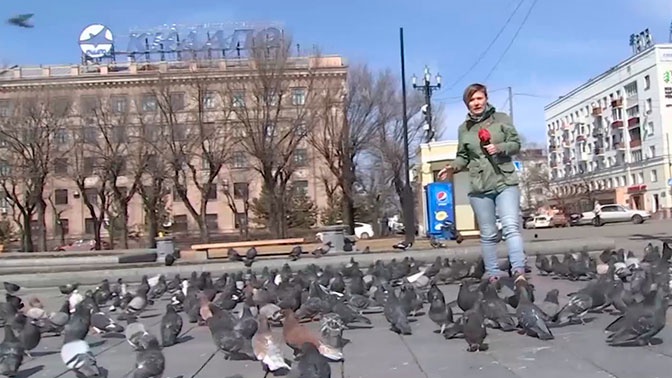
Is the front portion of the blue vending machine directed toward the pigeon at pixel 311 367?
yes

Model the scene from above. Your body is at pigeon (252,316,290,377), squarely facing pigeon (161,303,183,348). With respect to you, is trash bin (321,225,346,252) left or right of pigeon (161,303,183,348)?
right

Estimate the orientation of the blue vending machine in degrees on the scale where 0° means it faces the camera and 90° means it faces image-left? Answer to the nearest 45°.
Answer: approximately 0°

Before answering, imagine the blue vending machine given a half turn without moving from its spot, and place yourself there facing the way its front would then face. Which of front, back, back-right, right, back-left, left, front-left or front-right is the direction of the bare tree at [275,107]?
front-left

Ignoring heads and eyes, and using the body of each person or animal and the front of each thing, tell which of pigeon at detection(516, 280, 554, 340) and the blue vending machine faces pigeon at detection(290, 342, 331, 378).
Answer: the blue vending machine

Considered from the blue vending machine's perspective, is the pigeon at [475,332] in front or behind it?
in front

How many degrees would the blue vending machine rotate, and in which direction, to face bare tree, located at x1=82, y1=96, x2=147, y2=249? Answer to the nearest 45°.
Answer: approximately 135° to its right

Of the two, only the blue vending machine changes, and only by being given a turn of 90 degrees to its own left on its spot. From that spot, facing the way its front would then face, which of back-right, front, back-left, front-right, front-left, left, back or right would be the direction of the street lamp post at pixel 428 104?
left

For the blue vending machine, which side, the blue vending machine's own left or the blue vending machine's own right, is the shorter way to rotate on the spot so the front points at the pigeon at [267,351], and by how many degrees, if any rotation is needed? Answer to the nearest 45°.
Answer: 0° — it already faces it
